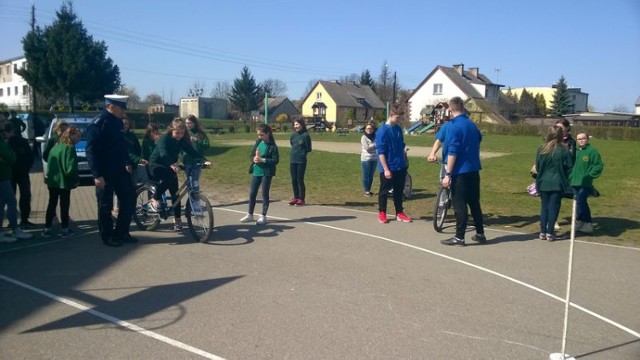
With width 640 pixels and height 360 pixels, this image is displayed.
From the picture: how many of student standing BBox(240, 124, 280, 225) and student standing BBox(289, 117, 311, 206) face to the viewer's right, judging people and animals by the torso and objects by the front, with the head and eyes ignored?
0

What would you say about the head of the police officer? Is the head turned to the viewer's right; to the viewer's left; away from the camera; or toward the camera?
to the viewer's right

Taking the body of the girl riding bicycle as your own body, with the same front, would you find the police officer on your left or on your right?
on your right

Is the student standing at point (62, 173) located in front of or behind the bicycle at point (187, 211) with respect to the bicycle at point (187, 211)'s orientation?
behind

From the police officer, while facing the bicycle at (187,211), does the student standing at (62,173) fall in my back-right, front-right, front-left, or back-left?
back-left

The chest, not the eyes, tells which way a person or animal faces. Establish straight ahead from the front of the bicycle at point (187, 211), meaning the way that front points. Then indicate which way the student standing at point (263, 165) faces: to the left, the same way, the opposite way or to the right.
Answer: to the right

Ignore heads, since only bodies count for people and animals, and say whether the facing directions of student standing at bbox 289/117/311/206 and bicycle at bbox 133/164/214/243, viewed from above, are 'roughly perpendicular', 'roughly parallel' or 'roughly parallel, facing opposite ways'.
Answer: roughly perpendicular

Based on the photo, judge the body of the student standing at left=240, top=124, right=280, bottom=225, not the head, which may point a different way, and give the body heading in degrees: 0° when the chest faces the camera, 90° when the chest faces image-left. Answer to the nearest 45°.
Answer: approximately 45°
